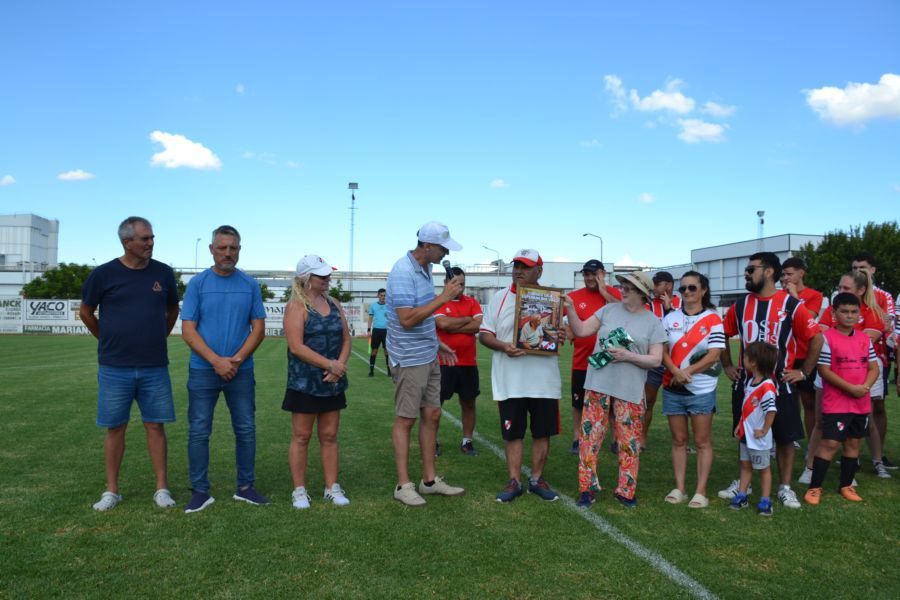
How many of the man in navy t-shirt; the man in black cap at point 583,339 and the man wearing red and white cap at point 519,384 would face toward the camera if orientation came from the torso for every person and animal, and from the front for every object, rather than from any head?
3

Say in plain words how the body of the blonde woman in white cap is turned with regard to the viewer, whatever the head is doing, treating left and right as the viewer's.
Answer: facing the viewer and to the right of the viewer

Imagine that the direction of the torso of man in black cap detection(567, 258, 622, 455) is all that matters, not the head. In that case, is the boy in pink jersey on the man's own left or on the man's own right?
on the man's own left

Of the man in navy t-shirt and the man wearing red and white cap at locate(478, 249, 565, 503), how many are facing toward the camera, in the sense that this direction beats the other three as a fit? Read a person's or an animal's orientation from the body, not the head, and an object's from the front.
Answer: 2

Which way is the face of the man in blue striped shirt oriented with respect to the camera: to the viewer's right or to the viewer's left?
to the viewer's right

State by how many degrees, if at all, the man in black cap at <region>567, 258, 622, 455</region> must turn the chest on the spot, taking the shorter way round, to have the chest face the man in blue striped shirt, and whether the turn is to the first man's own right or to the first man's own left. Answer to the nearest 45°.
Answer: approximately 45° to the first man's own right

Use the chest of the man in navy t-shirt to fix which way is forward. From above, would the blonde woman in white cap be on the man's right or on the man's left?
on the man's left

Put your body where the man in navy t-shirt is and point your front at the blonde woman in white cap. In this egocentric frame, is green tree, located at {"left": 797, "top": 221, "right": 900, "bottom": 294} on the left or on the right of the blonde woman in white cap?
left

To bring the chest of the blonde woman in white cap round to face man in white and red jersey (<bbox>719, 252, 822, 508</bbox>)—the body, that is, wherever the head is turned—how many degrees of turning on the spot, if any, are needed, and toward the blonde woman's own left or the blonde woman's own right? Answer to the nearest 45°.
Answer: approximately 45° to the blonde woman's own left

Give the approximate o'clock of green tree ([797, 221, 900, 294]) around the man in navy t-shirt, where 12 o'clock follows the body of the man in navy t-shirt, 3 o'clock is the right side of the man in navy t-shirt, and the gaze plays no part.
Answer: The green tree is roughly at 8 o'clock from the man in navy t-shirt.

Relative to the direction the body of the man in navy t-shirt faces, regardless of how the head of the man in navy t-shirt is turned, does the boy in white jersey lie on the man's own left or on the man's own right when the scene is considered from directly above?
on the man's own left

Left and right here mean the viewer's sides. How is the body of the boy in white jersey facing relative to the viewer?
facing the viewer and to the left of the viewer

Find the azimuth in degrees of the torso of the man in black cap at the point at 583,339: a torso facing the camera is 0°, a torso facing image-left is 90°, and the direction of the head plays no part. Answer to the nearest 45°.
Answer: approximately 0°

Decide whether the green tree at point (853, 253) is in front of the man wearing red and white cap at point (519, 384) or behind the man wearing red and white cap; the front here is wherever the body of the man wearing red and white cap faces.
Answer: behind

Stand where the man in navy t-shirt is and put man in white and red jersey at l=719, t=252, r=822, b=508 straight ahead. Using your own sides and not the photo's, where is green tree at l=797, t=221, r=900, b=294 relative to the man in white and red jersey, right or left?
left

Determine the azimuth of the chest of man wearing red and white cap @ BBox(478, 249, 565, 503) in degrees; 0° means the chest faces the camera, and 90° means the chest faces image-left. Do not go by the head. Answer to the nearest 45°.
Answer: approximately 0°
